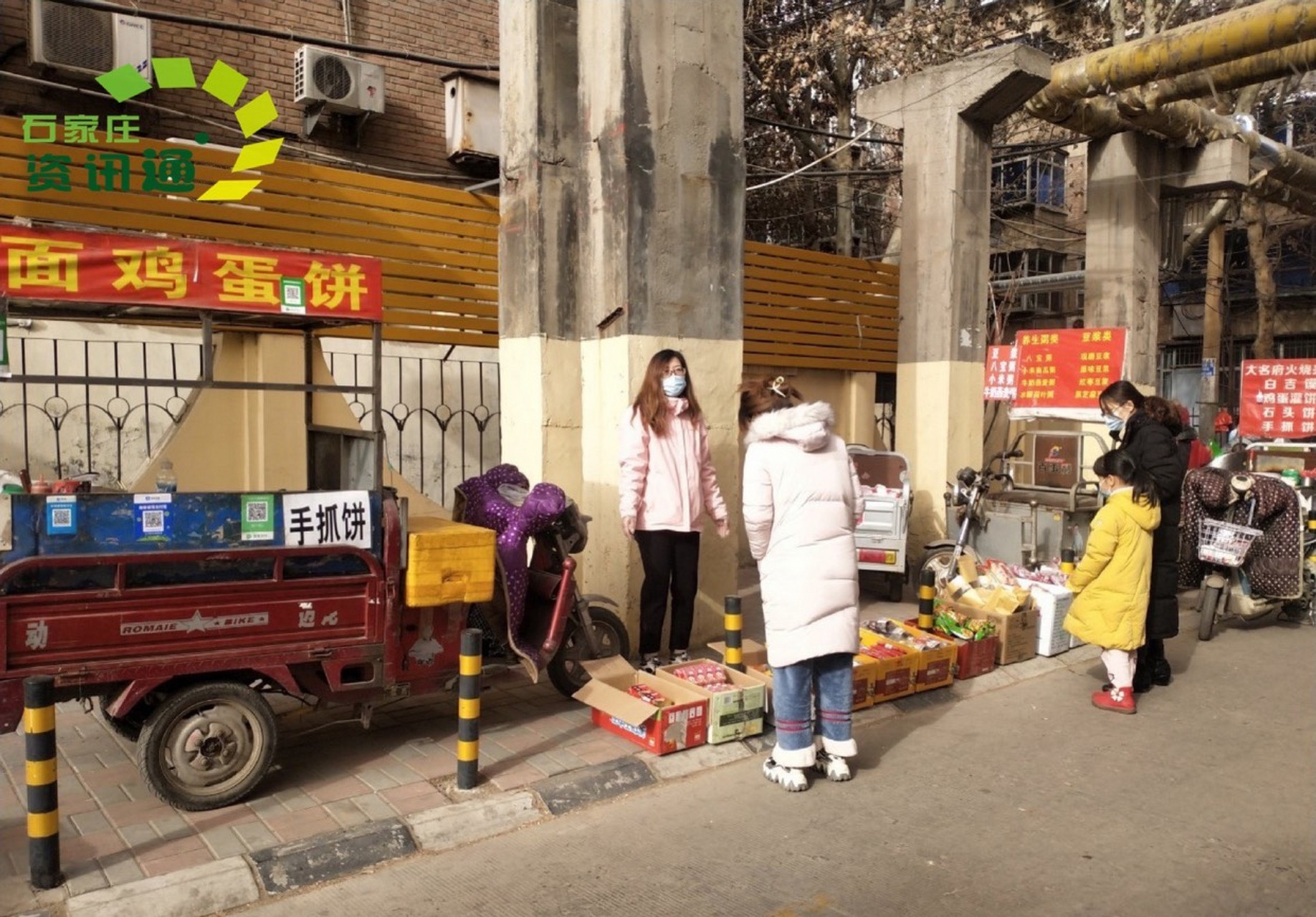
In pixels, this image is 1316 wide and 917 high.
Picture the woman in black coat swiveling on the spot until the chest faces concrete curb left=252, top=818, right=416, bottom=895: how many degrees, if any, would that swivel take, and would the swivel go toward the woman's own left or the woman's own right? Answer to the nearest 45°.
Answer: approximately 45° to the woman's own left

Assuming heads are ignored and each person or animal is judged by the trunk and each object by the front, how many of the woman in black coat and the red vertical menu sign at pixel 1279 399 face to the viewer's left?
1

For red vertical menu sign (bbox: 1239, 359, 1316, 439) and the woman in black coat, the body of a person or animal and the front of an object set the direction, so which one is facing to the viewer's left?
the woman in black coat

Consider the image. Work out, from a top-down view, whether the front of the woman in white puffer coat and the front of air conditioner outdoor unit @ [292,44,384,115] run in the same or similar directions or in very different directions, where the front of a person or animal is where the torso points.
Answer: very different directions

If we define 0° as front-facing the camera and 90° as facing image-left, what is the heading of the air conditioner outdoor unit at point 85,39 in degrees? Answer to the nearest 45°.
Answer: approximately 315°

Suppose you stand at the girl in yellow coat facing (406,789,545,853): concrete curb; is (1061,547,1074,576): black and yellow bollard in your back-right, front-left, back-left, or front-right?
back-right

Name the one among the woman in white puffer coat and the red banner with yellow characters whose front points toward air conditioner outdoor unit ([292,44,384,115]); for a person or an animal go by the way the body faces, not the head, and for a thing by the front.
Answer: the woman in white puffer coat

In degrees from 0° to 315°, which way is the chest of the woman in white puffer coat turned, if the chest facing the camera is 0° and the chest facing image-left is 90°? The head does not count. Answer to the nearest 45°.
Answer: approximately 135°

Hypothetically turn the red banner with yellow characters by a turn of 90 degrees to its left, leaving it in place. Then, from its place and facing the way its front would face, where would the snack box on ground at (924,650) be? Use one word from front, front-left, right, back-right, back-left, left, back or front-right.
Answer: front

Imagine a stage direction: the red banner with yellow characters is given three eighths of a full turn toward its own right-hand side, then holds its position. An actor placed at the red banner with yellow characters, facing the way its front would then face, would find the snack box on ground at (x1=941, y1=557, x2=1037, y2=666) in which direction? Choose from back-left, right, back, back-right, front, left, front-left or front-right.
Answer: back-right

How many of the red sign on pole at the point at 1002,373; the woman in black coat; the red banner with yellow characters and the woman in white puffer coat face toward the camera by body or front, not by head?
2

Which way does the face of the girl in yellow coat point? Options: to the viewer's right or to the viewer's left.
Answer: to the viewer's left

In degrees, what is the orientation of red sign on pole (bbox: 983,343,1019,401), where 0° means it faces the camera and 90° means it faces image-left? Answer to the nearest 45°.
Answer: approximately 0°

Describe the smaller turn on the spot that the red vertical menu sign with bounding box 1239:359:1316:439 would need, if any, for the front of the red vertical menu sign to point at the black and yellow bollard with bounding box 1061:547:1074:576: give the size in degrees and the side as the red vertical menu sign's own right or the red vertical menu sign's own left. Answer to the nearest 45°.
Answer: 0° — it already faces it
